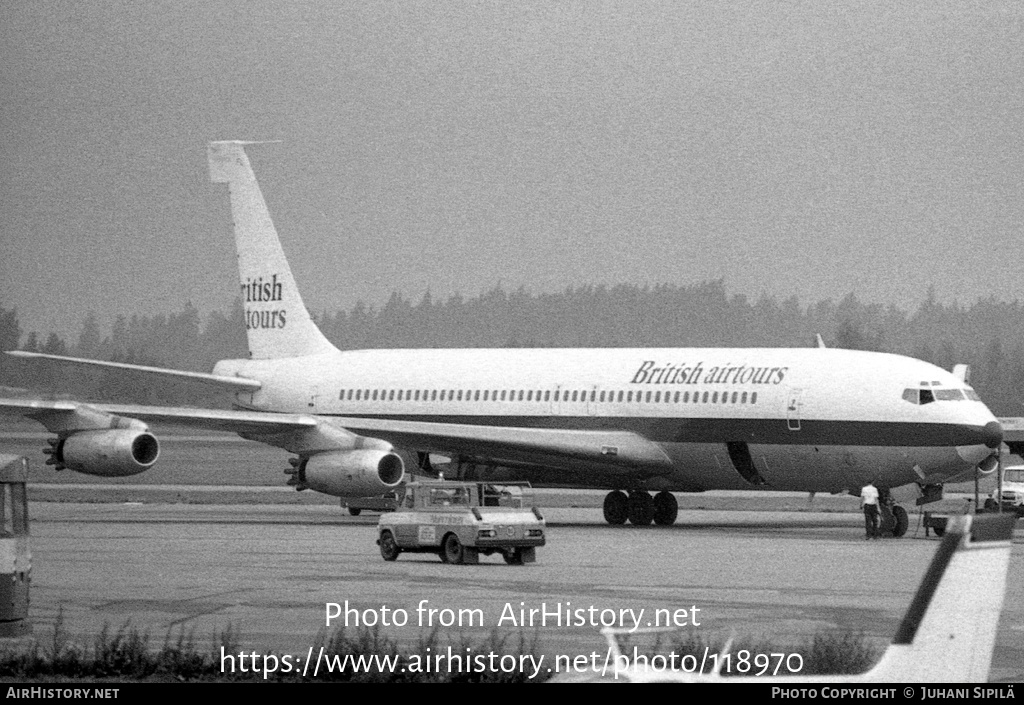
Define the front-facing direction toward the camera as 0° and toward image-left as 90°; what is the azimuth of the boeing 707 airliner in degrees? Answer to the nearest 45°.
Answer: approximately 315°

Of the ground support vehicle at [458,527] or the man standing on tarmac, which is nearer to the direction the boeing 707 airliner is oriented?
the man standing on tarmac

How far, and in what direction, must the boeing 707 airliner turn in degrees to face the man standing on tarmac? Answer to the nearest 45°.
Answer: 0° — it already faces them

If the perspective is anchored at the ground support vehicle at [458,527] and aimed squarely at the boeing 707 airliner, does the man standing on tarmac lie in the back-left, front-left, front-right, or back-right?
front-right
